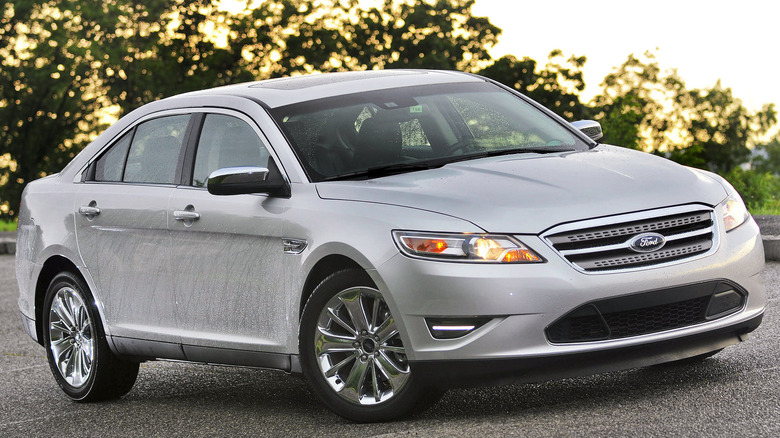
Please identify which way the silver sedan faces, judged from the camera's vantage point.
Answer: facing the viewer and to the right of the viewer
